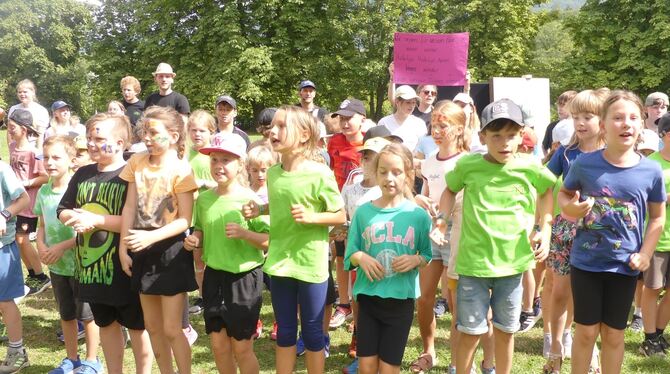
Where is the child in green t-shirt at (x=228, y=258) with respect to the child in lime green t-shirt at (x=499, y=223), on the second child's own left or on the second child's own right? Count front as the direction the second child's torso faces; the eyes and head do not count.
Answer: on the second child's own right

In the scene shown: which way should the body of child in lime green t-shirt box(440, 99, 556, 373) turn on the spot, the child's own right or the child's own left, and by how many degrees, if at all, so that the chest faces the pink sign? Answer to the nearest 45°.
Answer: approximately 180°

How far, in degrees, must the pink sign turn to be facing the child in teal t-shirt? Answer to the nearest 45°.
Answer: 0° — it already faces them

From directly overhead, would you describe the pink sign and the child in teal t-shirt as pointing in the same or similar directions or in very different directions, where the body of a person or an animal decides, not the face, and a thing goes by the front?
same or similar directions

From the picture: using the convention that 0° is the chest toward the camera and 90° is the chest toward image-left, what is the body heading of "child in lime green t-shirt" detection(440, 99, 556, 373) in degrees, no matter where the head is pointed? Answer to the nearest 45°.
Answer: approximately 0°

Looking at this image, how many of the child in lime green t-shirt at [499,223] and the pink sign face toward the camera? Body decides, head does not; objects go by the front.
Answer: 2

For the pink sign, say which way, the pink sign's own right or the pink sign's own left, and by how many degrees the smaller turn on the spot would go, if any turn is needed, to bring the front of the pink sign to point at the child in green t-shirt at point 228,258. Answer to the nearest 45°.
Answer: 0° — it already faces them

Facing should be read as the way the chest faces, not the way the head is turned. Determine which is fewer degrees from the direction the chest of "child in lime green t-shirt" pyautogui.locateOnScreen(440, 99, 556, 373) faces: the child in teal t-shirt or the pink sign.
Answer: the child in teal t-shirt

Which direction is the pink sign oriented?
toward the camera

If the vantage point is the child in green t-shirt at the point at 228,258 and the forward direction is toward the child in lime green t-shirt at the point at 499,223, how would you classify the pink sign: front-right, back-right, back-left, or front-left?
front-left

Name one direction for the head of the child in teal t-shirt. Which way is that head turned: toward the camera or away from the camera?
toward the camera
